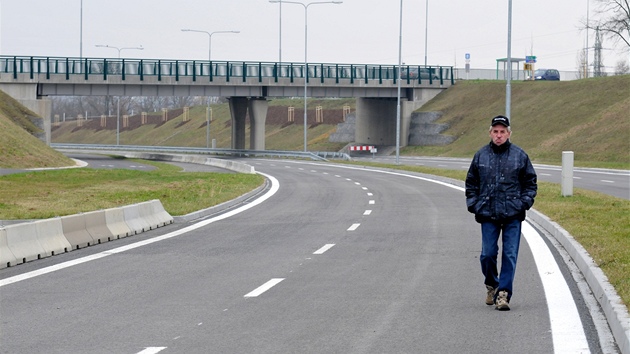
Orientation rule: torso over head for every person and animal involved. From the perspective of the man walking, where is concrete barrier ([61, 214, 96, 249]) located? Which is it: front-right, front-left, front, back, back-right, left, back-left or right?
back-right

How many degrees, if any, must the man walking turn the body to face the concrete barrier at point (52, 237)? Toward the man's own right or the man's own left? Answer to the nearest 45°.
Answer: approximately 135° to the man's own right

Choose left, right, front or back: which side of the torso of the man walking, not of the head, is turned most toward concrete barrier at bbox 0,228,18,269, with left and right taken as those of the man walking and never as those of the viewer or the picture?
right

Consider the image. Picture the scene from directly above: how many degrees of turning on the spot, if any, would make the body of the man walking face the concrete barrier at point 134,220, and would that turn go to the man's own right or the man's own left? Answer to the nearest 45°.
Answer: approximately 135° to the man's own right

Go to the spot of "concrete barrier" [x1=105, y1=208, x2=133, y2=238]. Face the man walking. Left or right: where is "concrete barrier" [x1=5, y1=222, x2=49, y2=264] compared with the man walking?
right

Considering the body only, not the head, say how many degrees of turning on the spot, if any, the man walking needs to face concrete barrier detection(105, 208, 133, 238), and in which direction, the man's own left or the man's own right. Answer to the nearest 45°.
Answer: approximately 135° to the man's own right

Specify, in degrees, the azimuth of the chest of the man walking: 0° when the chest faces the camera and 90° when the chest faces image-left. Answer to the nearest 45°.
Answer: approximately 0°

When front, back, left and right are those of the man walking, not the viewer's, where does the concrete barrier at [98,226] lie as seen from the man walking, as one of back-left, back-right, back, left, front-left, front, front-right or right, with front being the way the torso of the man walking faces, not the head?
back-right

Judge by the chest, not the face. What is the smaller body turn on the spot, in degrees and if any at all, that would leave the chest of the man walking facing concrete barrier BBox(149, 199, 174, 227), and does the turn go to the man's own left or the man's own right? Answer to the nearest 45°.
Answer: approximately 135° to the man's own right
